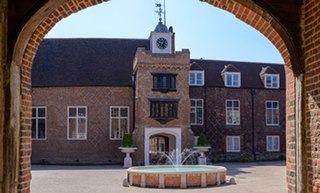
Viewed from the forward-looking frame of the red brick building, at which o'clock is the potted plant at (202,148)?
The potted plant is roughly at 10 o'clock from the red brick building.

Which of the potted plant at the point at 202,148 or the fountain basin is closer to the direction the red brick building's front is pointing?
the fountain basin

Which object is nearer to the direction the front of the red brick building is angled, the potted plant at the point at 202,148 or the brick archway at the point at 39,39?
the brick archway

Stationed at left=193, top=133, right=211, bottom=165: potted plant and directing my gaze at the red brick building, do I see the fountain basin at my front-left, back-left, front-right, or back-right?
back-left

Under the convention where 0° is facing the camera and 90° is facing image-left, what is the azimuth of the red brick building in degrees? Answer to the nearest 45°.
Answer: approximately 0°

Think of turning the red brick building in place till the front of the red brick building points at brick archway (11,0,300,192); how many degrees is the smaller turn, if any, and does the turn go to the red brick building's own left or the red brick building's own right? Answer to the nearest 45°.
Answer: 0° — it already faces it

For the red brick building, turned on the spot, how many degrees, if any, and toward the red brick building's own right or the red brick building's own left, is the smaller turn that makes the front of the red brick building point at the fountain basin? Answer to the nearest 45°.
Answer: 0° — it already faces it
